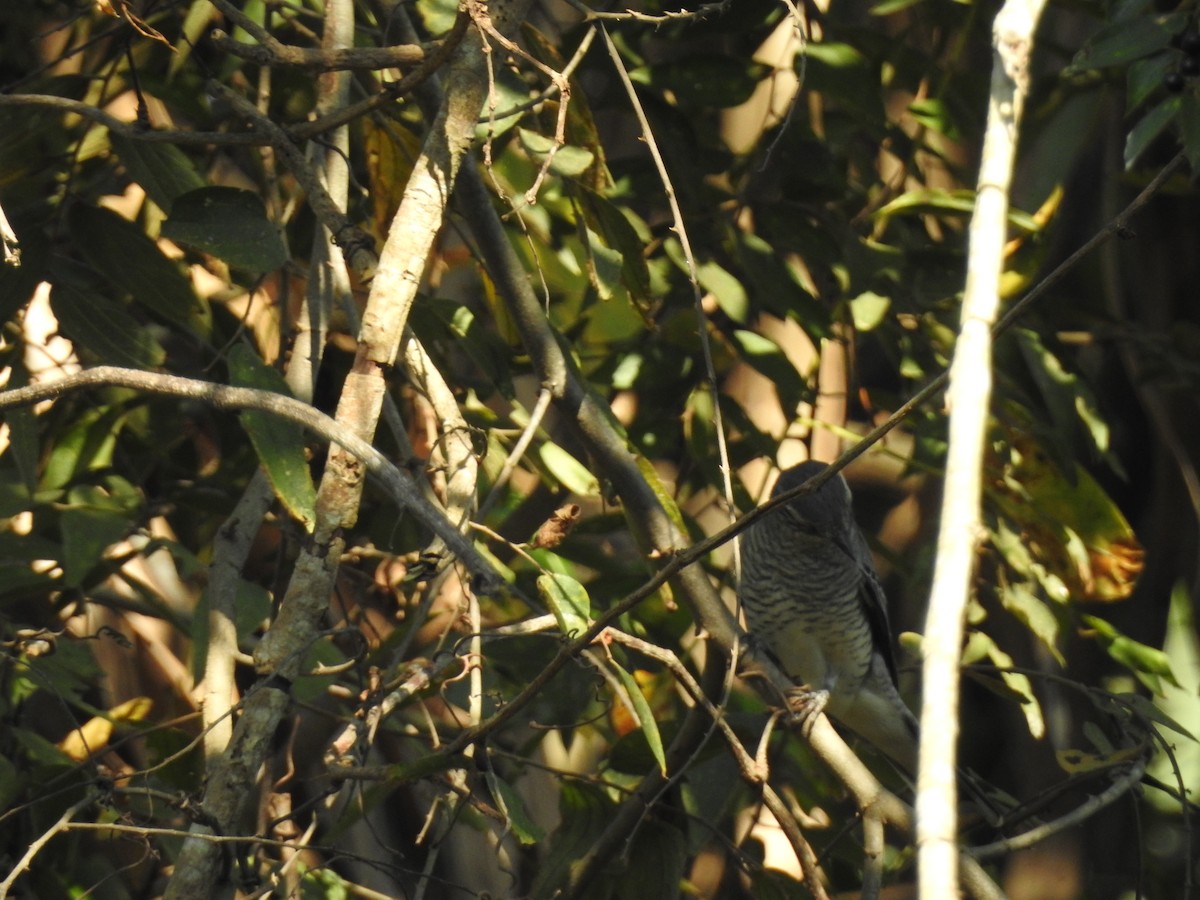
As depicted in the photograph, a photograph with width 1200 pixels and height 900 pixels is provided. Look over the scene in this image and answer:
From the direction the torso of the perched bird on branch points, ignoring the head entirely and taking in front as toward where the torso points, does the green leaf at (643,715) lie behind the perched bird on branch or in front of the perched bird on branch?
in front

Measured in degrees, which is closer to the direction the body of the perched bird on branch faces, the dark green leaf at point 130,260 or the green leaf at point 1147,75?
the dark green leaf
